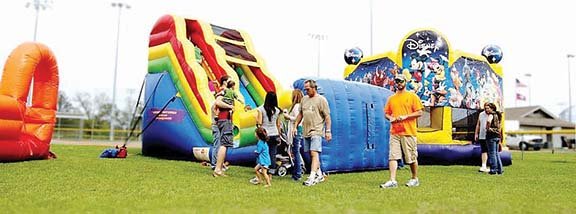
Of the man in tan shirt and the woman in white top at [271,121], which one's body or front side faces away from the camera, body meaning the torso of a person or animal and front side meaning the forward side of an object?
the woman in white top

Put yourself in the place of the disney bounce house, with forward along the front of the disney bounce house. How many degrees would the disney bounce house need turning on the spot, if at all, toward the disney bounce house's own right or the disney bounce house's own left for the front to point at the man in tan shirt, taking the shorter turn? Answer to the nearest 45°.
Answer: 0° — it already faces them

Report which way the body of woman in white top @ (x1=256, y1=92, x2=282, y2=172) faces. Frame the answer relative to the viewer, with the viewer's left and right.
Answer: facing away from the viewer

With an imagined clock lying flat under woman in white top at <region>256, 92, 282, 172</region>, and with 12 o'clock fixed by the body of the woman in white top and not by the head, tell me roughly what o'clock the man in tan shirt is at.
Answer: The man in tan shirt is roughly at 4 o'clock from the woman in white top.

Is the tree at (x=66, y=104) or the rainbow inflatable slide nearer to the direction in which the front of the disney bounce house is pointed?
the rainbow inflatable slide
